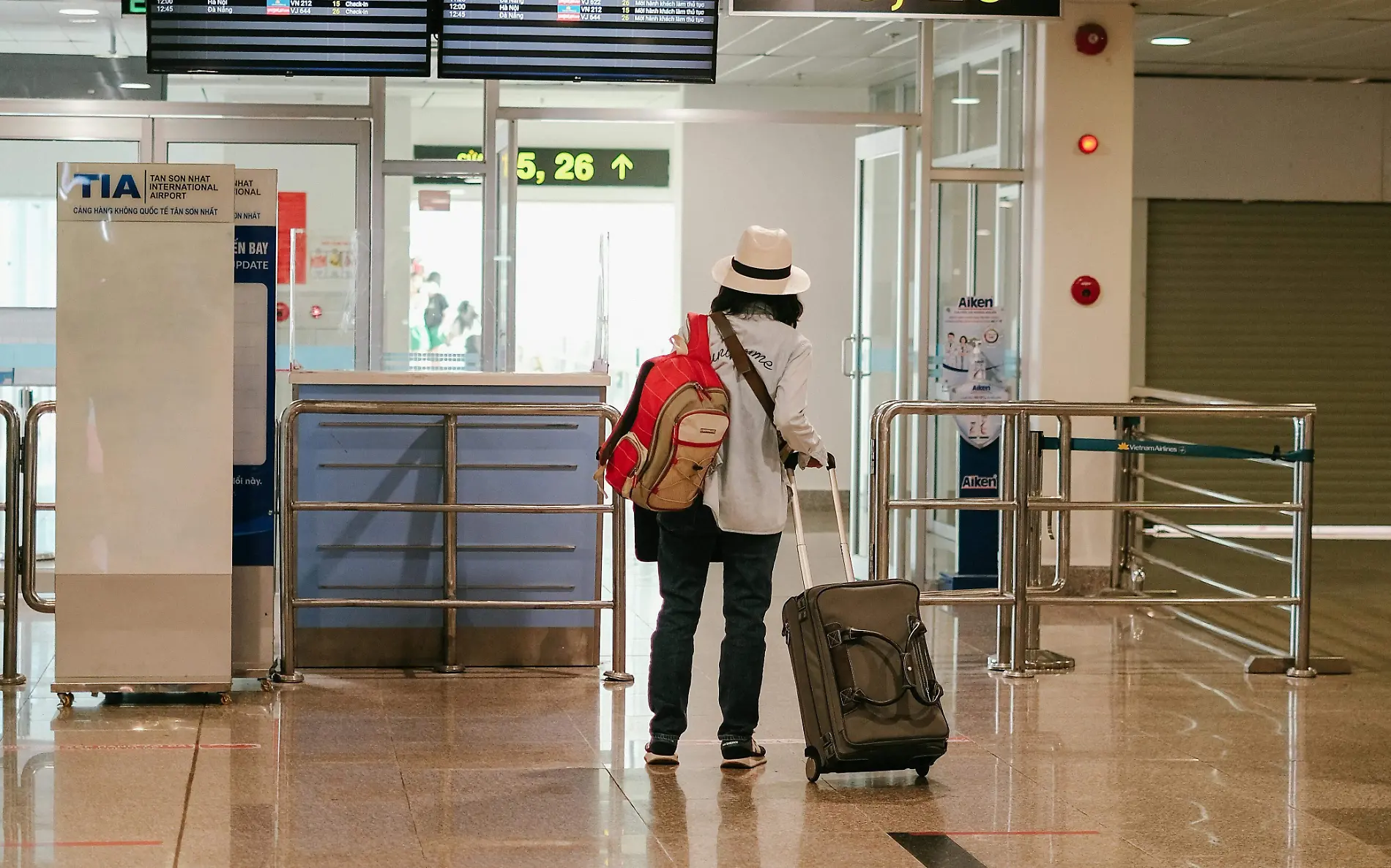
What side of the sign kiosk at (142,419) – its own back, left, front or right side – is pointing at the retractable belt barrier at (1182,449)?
left

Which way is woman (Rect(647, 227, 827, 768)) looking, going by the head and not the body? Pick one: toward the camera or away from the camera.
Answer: away from the camera

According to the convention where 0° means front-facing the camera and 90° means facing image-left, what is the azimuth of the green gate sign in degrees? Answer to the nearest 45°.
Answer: approximately 0°

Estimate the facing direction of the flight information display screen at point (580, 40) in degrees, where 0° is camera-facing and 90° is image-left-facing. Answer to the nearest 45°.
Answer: approximately 0°

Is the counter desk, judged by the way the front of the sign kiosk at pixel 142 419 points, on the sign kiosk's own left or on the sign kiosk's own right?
on the sign kiosk's own left
